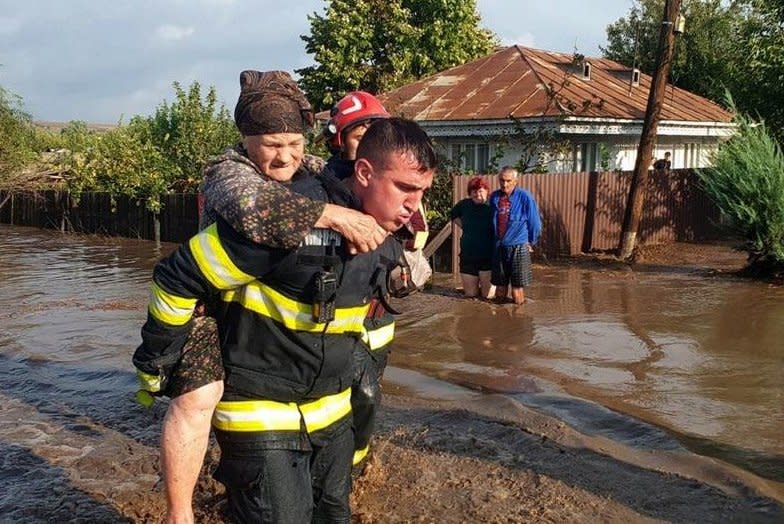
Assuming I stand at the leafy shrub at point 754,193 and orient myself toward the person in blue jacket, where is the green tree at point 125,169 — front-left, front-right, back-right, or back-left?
front-right

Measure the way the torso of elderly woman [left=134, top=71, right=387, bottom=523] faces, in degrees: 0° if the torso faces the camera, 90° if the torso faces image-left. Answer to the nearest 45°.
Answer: approximately 315°

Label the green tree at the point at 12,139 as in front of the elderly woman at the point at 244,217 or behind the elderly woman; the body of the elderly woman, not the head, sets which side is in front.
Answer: behind

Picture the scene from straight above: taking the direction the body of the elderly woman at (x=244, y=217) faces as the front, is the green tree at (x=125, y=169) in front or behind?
behind

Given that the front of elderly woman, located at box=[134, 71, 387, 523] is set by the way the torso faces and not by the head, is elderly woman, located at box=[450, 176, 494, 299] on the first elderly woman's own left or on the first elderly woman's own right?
on the first elderly woman's own left

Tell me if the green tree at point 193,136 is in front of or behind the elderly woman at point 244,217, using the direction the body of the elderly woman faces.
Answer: behind

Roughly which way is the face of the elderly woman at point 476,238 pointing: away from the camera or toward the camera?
toward the camera

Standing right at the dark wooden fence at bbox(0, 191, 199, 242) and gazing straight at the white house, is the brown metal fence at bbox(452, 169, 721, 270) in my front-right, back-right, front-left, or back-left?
front-right

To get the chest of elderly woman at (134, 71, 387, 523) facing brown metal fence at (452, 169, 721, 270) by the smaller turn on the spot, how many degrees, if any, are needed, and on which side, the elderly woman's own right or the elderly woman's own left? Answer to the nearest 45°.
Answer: approximately 90° to the elderly woman's own left

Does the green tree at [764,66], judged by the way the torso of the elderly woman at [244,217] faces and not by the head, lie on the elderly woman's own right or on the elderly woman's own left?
on the elderly woman's own left

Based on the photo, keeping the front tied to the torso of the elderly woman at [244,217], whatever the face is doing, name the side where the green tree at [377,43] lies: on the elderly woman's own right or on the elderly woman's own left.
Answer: on the elderly woman's own left

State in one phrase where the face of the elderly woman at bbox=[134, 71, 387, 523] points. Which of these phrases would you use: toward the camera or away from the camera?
toward the camera

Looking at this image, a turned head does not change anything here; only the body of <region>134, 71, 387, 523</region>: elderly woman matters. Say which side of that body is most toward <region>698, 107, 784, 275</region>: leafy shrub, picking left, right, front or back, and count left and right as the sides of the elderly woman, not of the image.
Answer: left

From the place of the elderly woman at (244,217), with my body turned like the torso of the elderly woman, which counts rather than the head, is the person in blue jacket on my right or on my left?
on my left
